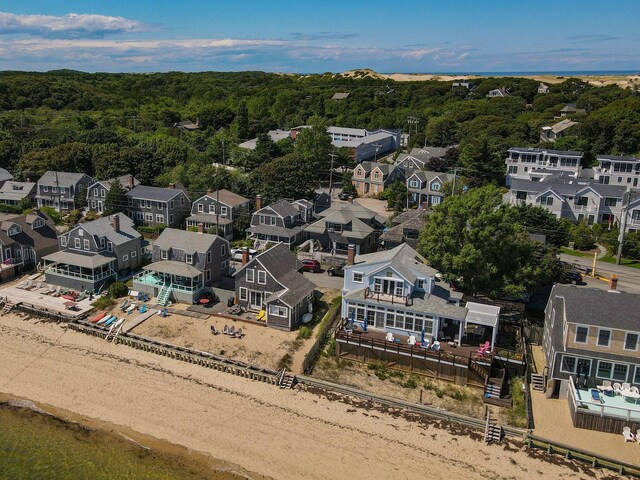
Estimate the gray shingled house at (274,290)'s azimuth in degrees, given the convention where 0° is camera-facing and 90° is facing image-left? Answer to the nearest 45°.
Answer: approximately 45°

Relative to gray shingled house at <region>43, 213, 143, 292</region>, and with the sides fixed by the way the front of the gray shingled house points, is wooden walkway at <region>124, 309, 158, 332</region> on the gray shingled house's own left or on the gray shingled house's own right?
on the gray shingled house's own left

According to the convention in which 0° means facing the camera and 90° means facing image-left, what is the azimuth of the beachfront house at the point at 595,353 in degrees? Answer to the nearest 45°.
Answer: approximately 0°

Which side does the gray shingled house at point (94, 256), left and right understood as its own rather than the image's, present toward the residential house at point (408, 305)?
left

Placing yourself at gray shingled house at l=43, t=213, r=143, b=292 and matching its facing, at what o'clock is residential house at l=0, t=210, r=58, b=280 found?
The residential house is roughly at 3 o'clock from the gray shingled house.

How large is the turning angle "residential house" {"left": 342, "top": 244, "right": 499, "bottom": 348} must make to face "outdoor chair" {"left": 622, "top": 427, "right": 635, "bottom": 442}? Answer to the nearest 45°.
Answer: approximately 90° to its left

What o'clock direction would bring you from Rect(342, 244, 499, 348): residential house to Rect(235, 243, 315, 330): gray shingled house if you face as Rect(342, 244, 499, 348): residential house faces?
The gray shingled house is roughly at 2 o'clock from the residential house.

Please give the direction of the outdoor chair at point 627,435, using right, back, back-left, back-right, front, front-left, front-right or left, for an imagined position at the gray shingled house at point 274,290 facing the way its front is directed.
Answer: left

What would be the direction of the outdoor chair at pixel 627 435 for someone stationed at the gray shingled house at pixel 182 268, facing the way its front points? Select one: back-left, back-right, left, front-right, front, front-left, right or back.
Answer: left

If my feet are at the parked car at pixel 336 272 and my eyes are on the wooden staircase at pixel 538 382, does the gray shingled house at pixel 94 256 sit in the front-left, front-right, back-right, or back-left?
back-right

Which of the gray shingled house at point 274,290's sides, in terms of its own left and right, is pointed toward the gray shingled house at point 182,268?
right
